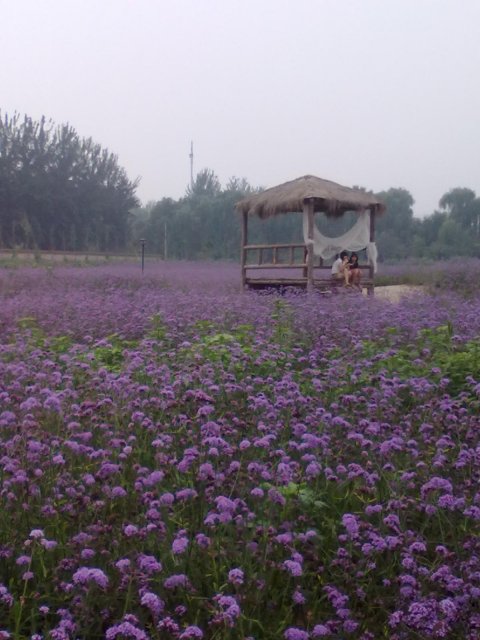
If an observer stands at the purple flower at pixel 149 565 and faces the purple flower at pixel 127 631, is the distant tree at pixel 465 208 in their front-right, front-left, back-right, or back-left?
back-left

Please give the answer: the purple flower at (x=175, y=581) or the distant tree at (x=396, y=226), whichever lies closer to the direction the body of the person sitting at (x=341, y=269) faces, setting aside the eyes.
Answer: the purple flower

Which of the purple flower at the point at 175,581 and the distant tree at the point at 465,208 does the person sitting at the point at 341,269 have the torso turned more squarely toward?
the purple flower

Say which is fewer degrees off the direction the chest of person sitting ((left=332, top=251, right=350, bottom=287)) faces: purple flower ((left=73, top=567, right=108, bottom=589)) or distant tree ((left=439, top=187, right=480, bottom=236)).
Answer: the purple flower

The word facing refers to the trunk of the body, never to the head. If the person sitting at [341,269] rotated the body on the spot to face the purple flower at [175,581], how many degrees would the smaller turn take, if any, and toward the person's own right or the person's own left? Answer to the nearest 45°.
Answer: approximately 45° to the person's own right

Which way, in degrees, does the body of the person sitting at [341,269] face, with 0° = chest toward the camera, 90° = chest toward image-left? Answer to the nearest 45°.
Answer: approximately 315°

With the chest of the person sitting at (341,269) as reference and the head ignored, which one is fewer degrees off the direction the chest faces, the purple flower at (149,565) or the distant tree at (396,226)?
the purple flower

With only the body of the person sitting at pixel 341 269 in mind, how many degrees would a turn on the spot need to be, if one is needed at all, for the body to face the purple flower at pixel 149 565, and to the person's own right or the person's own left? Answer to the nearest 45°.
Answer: approximately 45° to the person's own right

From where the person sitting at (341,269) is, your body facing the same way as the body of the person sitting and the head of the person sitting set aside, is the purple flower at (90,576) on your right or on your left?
on your right

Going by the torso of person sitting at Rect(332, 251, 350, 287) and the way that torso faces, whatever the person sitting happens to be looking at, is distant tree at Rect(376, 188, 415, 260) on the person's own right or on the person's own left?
on the person's own left

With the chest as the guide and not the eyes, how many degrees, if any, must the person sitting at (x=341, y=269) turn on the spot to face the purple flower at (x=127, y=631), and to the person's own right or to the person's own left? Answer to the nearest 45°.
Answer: approximately 45° to the person's own right

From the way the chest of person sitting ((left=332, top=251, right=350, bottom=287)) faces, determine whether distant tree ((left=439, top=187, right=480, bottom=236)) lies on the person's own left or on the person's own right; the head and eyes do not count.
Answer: on the person's own left
